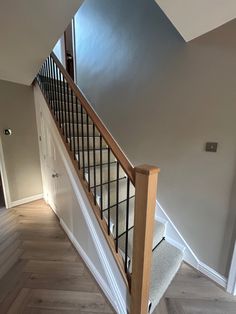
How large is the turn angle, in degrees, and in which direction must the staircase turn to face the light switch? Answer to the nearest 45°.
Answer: approximately 45° to its left

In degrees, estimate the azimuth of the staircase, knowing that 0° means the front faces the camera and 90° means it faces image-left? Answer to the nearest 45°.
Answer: approximately 315°

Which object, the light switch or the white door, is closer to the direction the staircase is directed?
the light switch
